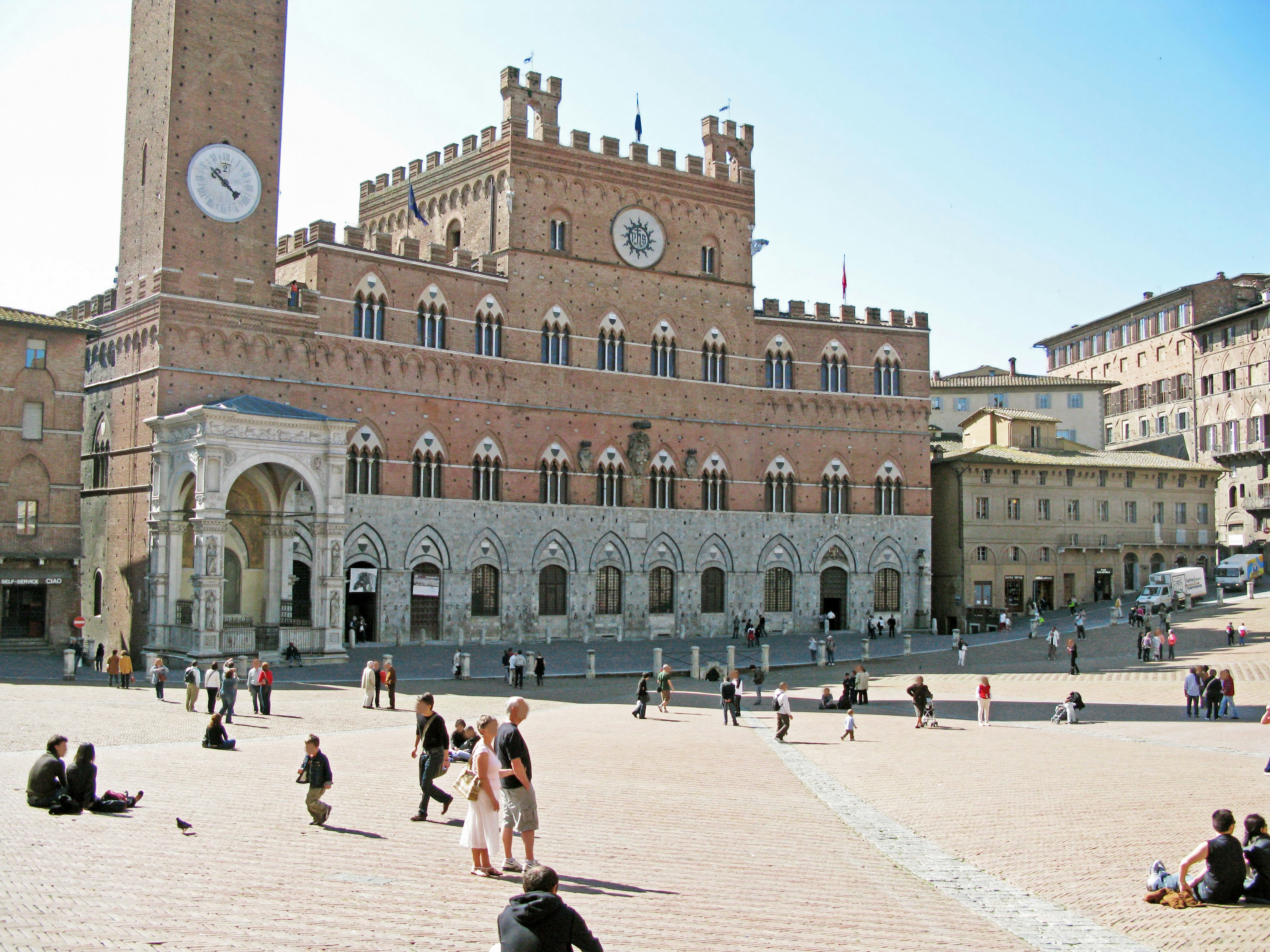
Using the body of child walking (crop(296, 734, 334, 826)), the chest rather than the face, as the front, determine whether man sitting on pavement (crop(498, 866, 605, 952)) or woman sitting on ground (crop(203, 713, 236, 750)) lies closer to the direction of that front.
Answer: the man sitting on pavement

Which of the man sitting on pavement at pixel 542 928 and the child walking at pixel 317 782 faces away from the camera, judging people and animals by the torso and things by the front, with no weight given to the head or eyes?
the man sitting on pavement

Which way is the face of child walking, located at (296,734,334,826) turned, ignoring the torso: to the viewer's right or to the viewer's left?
to the viewer's left

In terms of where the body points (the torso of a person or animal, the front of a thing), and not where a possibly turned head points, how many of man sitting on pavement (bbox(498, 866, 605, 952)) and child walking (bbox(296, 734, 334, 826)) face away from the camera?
1

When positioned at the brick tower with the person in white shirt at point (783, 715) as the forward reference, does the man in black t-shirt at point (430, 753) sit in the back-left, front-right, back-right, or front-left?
front-right

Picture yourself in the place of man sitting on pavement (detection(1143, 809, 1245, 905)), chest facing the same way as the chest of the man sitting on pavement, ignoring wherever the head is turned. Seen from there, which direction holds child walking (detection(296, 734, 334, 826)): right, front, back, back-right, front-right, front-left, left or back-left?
front-left

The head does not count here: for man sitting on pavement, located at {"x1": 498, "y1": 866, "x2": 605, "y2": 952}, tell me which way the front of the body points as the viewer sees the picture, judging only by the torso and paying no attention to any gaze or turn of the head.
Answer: away from the camera

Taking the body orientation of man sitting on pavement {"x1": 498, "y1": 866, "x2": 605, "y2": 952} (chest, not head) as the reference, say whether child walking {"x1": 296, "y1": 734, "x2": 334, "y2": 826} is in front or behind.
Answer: in front

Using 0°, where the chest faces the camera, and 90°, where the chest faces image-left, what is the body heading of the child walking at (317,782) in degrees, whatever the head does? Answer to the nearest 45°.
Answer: approximately 45°

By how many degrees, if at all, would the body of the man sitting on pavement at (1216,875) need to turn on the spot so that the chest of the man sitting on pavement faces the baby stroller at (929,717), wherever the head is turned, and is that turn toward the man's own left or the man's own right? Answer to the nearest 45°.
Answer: approximately 45° to the man's own right

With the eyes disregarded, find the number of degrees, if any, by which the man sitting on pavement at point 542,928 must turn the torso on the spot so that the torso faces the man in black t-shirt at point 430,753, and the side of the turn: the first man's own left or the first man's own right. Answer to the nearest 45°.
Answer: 0° — they already face them

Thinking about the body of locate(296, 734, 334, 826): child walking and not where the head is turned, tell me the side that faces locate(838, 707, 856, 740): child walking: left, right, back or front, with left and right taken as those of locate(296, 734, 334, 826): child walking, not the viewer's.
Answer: back

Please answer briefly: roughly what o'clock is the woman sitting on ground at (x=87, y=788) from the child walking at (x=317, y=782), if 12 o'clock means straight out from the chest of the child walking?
The woman sitting on ground is roughly at 2 o'clock from the child walking.

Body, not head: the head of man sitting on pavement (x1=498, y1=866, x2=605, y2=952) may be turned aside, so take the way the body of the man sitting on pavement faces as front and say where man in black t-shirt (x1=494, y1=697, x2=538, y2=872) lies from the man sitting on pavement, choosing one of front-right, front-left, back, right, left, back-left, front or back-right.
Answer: front

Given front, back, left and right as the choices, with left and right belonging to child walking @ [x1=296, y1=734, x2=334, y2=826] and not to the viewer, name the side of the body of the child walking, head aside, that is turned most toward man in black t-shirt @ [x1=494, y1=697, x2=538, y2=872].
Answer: left

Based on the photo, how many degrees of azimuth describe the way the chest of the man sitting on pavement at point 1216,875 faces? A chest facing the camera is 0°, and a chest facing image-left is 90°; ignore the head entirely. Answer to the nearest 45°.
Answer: approximately 135°

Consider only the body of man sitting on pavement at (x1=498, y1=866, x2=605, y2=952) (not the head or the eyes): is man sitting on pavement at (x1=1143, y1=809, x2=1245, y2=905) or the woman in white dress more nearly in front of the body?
the woman in white dress
